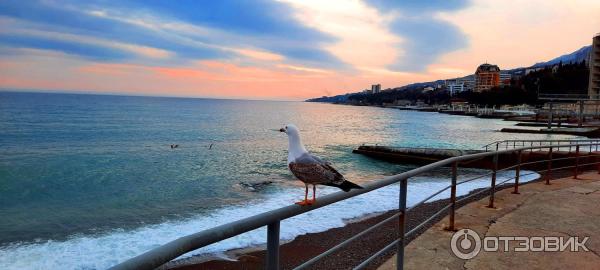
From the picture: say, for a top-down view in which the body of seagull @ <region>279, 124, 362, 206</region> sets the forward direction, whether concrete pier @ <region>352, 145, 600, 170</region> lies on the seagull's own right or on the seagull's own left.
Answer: on the seagull's own right

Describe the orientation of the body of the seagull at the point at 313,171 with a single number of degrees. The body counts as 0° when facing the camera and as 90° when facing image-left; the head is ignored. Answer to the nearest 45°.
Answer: approximately 90°
